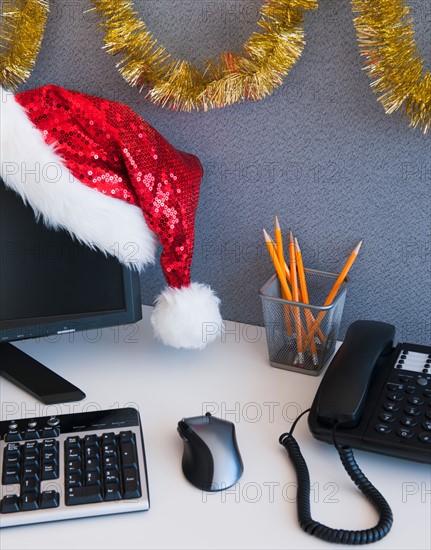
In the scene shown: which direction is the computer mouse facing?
away from the camera

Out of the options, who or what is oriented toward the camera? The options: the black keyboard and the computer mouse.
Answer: the black keyboard

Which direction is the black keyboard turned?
toward the camera

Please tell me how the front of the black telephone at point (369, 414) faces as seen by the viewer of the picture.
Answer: facing the viewer

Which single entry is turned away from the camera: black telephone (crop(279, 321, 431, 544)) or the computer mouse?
the computer mouse

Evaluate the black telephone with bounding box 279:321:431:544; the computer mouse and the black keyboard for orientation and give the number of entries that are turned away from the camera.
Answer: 1

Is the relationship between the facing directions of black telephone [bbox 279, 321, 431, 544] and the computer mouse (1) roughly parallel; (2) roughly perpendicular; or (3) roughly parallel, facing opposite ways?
roughly parallel, facing opposite ways
